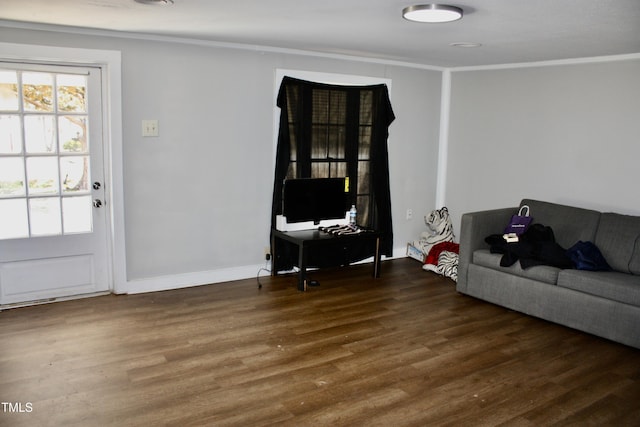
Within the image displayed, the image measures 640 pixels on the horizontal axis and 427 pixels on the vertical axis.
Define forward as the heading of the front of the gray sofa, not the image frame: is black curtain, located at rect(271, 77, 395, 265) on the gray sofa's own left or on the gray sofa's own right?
on the gray sofa's own right

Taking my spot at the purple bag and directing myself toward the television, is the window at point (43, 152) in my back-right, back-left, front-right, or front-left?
front-left

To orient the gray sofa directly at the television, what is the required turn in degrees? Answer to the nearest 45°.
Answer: approximately 45° to its right

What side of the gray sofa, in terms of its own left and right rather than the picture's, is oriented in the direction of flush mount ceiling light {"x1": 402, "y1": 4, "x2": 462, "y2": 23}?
front

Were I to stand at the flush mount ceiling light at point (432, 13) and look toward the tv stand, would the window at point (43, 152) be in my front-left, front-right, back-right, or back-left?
front-left

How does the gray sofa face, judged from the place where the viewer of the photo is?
facing the viewer and to the left of the viewer

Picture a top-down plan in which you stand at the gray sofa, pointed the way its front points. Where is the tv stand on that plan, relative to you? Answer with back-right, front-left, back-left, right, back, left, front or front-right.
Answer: front-right

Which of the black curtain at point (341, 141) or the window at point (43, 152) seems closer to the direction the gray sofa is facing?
the window

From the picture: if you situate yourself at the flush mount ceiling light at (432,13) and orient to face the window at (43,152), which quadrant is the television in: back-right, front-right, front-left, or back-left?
front-right

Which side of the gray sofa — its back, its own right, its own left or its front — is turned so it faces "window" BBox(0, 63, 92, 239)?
front
